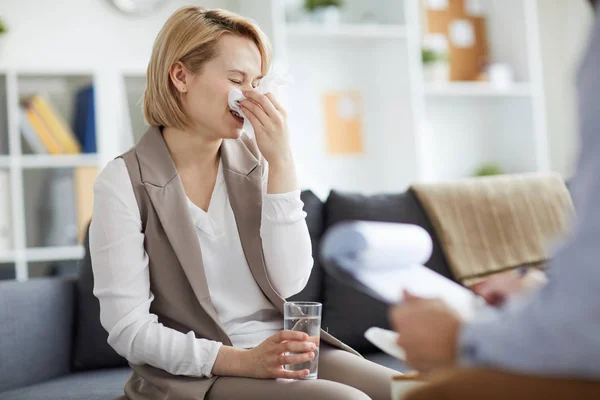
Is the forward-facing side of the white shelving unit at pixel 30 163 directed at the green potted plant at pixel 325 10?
no

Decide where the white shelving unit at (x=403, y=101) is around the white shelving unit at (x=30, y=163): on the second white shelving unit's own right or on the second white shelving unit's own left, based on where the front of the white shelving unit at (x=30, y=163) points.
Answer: on the second white shelving unit's own left

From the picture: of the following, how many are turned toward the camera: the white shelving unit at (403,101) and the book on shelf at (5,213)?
2

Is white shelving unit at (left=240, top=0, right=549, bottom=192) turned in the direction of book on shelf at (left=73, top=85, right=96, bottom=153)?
no

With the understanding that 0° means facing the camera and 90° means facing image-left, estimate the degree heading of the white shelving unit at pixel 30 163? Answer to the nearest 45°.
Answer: approximately 0°

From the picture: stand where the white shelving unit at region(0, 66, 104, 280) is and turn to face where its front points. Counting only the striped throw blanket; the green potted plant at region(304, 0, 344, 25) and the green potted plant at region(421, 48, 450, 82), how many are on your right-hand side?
0

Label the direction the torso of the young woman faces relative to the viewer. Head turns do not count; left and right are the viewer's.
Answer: facing the viewer and to the right of the viewer

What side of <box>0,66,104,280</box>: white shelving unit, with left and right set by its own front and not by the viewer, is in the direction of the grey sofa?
front

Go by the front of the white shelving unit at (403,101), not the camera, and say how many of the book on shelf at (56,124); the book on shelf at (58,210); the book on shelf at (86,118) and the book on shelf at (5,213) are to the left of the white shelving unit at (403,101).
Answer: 0

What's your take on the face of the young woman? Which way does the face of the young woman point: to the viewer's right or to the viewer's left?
to the viewer's right

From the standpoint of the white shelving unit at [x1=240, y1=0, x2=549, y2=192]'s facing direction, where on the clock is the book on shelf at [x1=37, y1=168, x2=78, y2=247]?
The book on shelf is roughly at 2 o'clock from the white shelving unit.

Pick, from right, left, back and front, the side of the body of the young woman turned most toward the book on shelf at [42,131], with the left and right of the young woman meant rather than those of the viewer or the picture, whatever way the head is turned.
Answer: back

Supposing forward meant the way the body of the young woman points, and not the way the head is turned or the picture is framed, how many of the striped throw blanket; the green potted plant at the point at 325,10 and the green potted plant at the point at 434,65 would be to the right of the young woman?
0

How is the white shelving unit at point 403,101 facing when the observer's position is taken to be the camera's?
facing the viewer

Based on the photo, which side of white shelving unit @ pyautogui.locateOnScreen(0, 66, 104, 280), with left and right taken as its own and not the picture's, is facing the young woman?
front

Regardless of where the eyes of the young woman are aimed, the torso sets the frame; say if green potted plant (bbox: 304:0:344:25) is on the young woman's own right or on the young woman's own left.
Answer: on the young woman's own left
